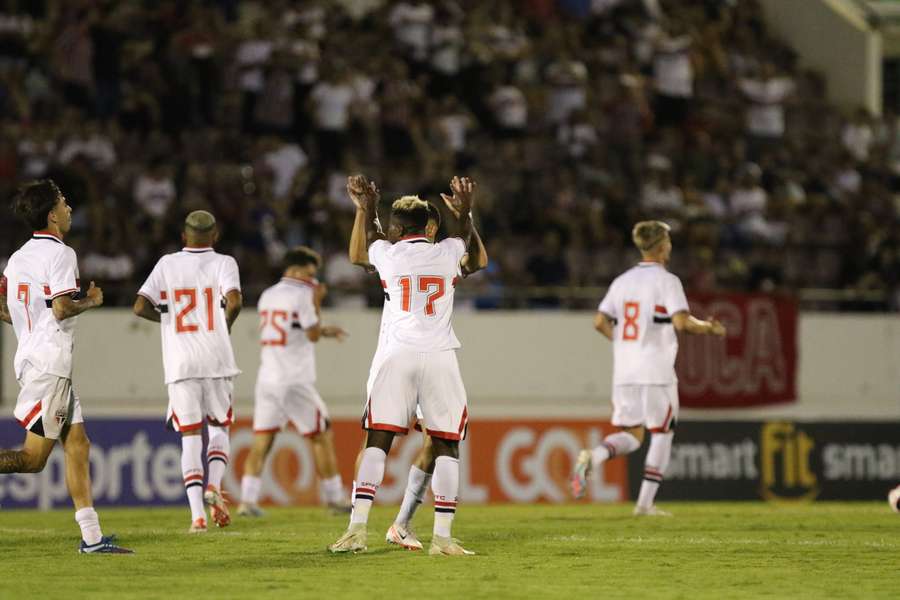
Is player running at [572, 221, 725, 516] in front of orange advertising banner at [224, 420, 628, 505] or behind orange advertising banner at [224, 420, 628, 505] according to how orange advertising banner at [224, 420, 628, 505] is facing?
in front

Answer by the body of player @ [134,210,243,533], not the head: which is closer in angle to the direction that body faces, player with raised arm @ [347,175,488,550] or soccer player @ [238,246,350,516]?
the soccer player

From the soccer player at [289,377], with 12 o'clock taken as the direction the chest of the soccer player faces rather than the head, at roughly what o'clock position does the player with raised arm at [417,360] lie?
The player with raised arm is roughly at 4 o'clock from the soccer player.

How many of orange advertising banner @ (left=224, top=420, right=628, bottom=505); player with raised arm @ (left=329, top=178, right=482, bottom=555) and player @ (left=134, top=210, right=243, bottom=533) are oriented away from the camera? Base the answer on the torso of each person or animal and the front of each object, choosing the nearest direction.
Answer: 2

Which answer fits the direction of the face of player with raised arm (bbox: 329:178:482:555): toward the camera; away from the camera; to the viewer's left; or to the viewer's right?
away from the camera

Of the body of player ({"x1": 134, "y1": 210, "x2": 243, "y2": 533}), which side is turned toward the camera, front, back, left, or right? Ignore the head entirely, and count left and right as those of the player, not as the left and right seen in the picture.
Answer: back

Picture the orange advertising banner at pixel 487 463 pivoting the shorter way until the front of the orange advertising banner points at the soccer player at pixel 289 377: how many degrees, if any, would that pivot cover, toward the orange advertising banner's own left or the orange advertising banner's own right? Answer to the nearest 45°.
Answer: approximately 45° to the orange advertising banner's own right

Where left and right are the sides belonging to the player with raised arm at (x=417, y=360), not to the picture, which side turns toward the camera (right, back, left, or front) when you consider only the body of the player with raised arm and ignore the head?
back

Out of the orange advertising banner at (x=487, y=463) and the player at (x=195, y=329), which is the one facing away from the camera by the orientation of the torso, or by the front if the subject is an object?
the player

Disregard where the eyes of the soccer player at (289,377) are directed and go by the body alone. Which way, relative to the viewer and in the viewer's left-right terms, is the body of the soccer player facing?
facing away from the viewer and to the right of the viewer

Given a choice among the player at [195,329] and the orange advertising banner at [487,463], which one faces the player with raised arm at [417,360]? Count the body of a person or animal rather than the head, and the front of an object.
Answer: the orange advertising banner

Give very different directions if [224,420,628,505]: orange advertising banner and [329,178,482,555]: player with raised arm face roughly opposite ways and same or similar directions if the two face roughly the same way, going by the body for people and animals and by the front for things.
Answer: very different directions

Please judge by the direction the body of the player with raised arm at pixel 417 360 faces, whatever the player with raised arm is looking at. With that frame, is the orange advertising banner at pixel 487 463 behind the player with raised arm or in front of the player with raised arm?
in front
